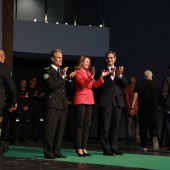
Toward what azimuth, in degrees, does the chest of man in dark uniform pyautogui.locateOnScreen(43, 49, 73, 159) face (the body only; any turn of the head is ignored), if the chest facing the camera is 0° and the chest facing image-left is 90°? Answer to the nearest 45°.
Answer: approximately 315°

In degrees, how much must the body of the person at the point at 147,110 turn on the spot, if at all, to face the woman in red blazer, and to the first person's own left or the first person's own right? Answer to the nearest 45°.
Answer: approximately 135° to the first person's own left

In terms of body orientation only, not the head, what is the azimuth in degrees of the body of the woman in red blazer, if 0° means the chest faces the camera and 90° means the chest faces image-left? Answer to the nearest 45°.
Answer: approximately 315°

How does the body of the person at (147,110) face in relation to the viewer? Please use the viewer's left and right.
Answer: facing away from the viewer

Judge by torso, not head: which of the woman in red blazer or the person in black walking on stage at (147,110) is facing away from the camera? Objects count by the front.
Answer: the person in black walking on stage

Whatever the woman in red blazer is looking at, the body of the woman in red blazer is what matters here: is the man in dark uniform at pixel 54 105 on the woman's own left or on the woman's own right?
on the woman's own right
